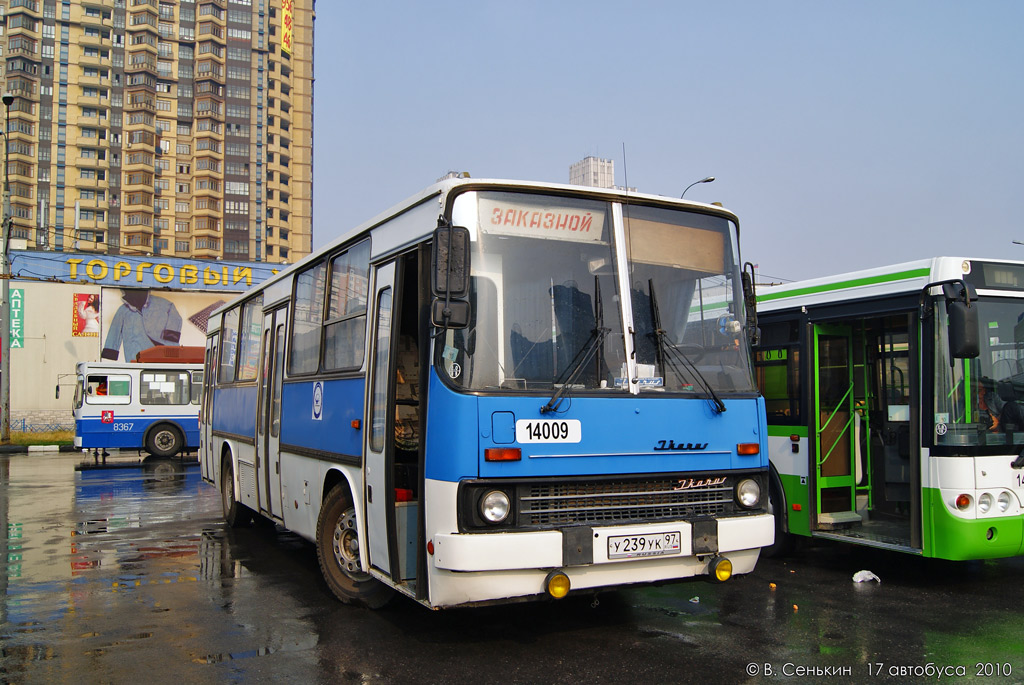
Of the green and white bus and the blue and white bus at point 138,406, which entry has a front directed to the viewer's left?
the blue and white bus

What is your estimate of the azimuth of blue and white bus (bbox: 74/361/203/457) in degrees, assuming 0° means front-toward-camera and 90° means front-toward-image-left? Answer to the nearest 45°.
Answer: approximately 90°

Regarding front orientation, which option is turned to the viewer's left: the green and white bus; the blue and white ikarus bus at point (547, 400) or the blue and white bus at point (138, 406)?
the blue and white bus

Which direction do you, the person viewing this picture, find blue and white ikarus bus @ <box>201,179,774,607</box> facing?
facing the viewer and to the right of the viewer

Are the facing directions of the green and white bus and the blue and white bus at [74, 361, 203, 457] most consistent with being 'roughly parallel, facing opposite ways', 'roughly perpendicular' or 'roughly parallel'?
roughly perpendicular

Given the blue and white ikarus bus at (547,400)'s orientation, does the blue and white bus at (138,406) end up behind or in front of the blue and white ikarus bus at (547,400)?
behind

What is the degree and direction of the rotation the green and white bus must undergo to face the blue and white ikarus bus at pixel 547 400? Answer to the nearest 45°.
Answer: approximately 90° to its right

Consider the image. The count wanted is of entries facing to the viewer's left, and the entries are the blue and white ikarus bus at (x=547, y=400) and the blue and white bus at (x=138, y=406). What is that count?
1

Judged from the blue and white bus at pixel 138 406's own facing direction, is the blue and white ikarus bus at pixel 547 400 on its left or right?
on its left

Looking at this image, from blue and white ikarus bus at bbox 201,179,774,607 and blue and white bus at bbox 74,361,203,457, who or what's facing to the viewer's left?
the blue and white bus

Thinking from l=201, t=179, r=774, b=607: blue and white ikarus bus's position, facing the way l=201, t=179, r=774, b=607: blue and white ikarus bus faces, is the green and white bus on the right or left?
on its left
